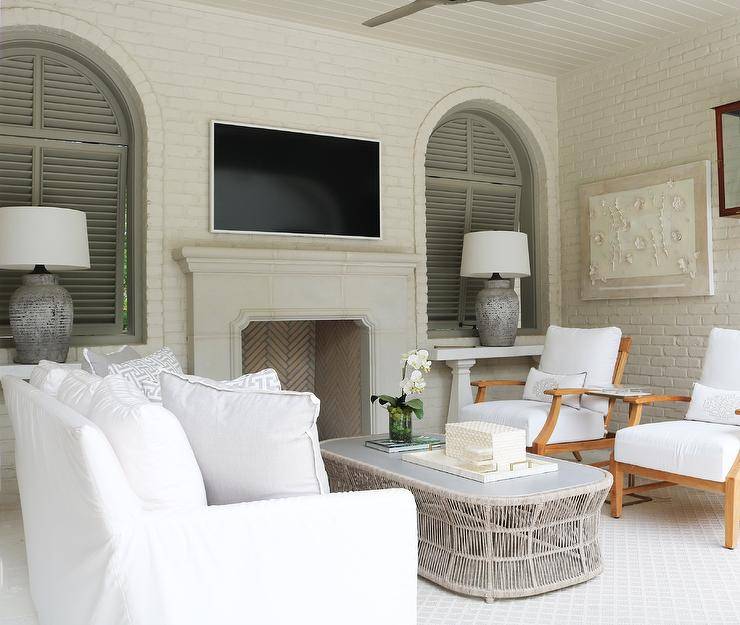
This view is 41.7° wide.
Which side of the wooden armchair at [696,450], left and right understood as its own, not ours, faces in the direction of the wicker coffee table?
front

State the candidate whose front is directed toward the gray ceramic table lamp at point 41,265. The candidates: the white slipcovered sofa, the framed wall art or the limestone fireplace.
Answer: the framed wall art
